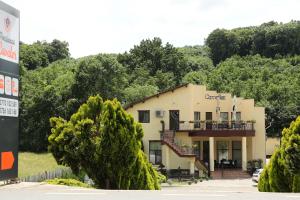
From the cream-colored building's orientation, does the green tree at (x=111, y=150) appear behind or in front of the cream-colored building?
in front

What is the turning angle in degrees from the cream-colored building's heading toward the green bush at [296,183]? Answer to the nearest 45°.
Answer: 0° — it already faces it

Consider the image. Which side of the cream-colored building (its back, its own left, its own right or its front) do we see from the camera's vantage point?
front

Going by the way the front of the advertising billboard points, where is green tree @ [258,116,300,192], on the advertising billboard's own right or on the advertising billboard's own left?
on the advertising billboard's own left

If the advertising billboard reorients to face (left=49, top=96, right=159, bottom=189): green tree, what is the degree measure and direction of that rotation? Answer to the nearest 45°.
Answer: approximately 90° to its left

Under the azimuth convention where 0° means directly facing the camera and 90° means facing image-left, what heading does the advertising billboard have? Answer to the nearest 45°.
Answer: approximately 315°

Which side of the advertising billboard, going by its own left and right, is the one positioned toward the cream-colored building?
left

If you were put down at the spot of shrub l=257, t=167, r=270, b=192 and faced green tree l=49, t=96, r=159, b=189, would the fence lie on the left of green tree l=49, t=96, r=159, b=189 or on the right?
right

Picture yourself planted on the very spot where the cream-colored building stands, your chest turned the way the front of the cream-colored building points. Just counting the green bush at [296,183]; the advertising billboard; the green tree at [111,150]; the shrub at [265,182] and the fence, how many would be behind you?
0

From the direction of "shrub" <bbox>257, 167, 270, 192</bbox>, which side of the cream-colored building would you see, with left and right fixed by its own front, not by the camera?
front

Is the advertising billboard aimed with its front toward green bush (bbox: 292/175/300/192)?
no

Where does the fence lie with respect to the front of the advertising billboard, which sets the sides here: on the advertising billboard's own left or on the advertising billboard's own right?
on the advertising billboard's own left

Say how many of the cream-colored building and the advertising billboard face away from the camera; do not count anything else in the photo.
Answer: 0
